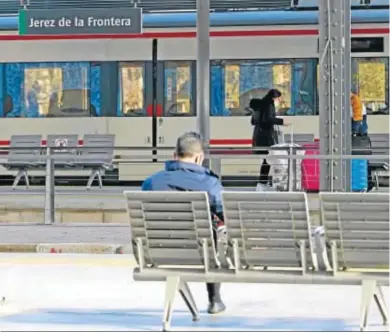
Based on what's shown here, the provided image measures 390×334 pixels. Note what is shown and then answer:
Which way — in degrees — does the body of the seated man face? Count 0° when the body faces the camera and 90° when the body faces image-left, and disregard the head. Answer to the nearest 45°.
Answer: approximately 180°

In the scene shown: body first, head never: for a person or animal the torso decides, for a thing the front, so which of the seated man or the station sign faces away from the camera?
the seated man

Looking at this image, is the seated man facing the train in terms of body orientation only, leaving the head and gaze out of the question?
yes

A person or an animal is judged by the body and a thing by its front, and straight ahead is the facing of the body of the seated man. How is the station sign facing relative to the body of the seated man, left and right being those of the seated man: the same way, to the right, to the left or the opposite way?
the opposite way

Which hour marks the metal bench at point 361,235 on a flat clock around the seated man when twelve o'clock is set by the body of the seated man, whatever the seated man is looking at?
The metal bench is roughly at 4 o'clock from the seated man.

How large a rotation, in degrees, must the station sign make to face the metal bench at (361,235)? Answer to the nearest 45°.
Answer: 0° — it already faces it

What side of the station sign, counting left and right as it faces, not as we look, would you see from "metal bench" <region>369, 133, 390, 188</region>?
left
